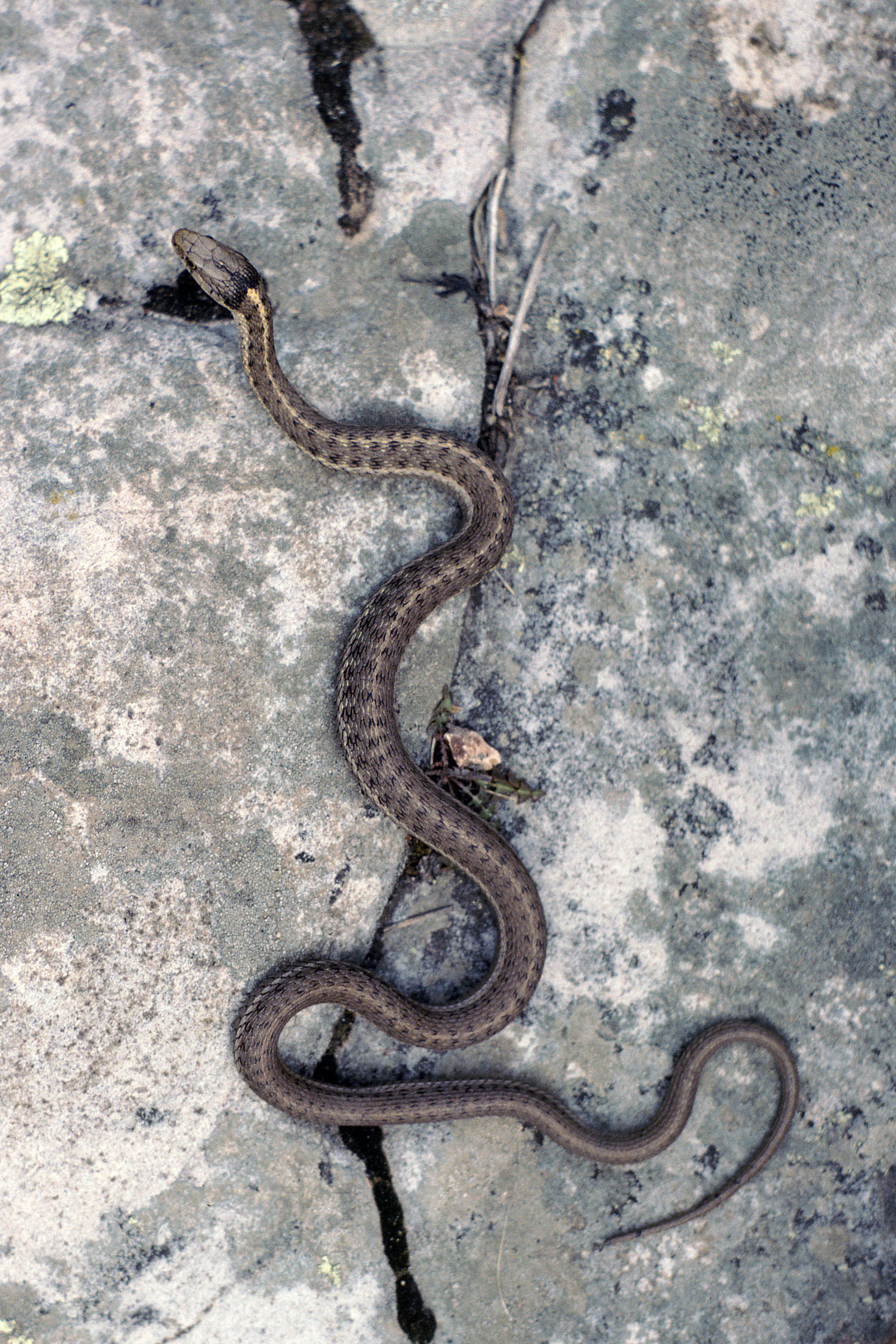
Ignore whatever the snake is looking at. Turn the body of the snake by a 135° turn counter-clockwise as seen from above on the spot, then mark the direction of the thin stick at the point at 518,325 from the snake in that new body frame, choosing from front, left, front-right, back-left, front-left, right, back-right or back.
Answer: back

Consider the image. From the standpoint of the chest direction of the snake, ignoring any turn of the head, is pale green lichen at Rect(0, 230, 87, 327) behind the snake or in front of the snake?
in front

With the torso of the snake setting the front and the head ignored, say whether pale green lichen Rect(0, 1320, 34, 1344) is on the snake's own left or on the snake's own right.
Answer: on the snake's own left

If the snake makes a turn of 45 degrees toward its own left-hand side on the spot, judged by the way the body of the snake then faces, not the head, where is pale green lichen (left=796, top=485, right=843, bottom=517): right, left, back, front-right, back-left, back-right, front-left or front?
back-right

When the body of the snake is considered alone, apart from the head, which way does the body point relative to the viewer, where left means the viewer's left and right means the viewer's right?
facing away from the viewer and to the left of the viewer

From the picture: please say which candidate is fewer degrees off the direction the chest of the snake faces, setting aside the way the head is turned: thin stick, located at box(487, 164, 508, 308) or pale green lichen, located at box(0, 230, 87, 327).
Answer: the pale green lichen

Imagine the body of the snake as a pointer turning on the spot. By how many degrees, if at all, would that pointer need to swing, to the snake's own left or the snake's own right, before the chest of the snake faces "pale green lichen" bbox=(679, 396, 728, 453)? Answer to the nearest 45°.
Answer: approximately 90° to the snake's own right

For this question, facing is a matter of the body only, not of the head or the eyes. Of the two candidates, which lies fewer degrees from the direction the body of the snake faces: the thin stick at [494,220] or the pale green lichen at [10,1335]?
the thin stick

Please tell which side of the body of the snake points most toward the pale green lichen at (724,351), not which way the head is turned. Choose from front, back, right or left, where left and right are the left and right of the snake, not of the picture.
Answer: right

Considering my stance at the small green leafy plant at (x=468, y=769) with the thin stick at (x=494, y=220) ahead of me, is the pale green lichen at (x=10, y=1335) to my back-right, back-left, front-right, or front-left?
back-left

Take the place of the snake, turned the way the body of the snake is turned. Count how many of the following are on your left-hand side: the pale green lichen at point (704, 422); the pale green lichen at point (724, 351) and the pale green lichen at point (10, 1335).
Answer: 1
